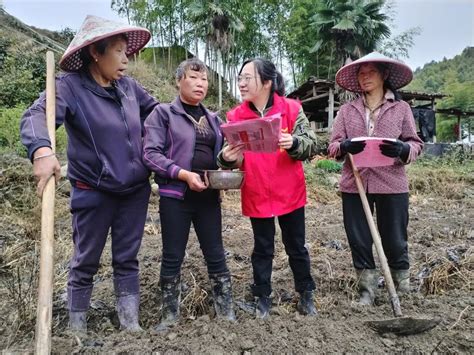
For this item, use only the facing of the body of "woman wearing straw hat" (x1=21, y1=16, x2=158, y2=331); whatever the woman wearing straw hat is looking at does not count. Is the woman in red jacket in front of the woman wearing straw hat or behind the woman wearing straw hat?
in front

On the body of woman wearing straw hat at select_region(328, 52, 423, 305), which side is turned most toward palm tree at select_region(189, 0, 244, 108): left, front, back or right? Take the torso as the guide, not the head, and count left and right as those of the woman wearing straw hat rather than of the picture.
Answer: back

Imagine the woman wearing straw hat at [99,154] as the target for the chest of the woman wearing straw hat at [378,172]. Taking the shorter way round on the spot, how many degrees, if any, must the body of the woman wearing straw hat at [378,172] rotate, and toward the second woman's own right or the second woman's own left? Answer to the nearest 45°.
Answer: approximately 45° to the second woman's own right

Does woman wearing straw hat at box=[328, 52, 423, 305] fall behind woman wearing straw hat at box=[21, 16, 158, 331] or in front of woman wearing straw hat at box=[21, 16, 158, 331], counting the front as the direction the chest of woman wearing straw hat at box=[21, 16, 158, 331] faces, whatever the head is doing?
in front

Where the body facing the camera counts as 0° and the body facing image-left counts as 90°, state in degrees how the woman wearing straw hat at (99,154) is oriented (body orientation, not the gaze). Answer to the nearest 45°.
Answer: approximately 315°

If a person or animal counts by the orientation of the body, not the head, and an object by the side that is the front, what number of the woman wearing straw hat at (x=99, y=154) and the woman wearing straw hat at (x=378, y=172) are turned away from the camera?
0

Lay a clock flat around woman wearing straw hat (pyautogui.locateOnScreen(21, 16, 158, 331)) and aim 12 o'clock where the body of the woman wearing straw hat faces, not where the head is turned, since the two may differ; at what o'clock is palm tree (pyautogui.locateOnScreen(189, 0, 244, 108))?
The palm tree is roughly at 8 o'clock from the woman wearing straw hat.

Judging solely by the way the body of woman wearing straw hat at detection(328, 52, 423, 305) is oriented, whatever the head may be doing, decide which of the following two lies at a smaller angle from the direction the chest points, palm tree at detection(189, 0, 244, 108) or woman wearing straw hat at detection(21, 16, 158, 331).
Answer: the woman wearing straw hat

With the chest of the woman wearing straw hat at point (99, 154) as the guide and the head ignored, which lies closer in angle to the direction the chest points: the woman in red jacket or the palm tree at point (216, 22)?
the woman in red jacket

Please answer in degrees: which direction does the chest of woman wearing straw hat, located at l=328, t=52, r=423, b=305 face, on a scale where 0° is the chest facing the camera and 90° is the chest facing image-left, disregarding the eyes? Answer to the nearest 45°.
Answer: approximately 0°

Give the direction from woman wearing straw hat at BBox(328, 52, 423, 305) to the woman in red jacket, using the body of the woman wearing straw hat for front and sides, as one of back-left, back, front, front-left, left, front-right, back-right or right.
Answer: front-right

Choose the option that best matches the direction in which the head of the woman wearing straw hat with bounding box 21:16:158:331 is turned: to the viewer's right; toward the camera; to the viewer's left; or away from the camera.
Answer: to the viewer's right
